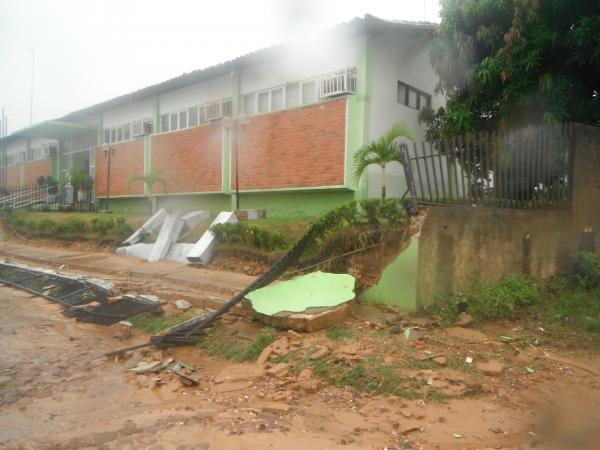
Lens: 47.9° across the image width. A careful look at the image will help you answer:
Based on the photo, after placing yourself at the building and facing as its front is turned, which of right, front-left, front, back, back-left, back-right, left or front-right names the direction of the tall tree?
left

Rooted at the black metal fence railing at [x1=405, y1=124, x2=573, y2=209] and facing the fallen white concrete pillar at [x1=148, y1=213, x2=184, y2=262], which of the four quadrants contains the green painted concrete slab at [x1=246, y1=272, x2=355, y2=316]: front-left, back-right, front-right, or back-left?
front-left

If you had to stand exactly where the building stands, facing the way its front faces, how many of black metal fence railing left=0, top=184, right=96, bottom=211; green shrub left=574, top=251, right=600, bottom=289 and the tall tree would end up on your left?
2

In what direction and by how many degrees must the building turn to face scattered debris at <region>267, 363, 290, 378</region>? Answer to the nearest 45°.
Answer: approximately 45° to its left

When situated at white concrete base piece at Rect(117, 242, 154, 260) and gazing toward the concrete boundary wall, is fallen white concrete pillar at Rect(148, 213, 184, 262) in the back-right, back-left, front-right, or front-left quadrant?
front-left

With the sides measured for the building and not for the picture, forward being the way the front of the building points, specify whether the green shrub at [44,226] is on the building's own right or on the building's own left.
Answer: on the building's own right

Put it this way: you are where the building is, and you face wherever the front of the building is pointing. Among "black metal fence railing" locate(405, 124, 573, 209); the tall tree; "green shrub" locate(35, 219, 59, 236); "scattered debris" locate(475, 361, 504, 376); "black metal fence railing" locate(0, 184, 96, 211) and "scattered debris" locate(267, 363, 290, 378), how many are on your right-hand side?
2

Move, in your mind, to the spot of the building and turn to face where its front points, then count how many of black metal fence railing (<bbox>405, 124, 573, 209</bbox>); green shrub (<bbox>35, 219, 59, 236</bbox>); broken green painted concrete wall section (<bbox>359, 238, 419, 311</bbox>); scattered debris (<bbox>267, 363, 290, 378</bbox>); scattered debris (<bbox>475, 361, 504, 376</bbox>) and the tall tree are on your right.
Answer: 1

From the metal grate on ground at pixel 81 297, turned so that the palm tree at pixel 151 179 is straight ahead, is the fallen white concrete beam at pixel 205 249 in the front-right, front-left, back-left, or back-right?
front-right

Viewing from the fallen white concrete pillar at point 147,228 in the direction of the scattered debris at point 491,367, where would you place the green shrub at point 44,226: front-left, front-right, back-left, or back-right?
back-right

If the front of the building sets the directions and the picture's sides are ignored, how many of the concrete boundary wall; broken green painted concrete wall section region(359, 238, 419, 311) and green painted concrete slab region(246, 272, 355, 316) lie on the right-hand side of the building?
0

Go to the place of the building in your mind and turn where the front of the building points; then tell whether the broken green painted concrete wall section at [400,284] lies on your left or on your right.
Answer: on your left

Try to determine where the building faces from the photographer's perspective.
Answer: facing the viewer and to the left of the viewer

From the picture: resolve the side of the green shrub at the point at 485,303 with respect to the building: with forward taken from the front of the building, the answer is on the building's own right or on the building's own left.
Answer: on the building's own left

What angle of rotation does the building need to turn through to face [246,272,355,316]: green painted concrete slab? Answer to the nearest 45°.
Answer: approximately 45° to its left

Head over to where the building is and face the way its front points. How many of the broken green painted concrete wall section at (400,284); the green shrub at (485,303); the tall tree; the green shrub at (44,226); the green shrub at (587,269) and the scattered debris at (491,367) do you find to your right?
1
